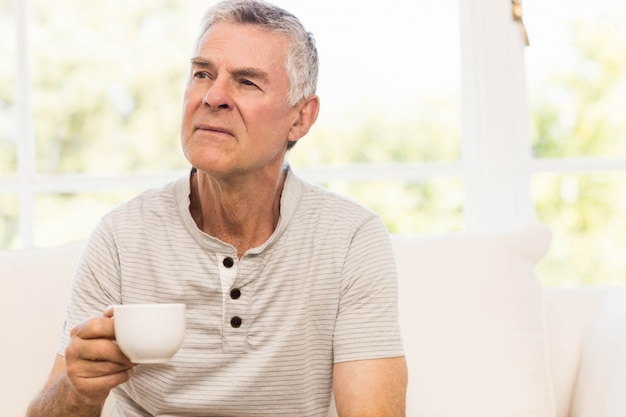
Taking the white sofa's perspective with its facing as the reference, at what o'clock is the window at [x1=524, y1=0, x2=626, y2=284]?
The window is roughly at 7 o'clock from the white sofa.

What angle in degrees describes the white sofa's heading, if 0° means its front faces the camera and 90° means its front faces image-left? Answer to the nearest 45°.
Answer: approximately 0°
